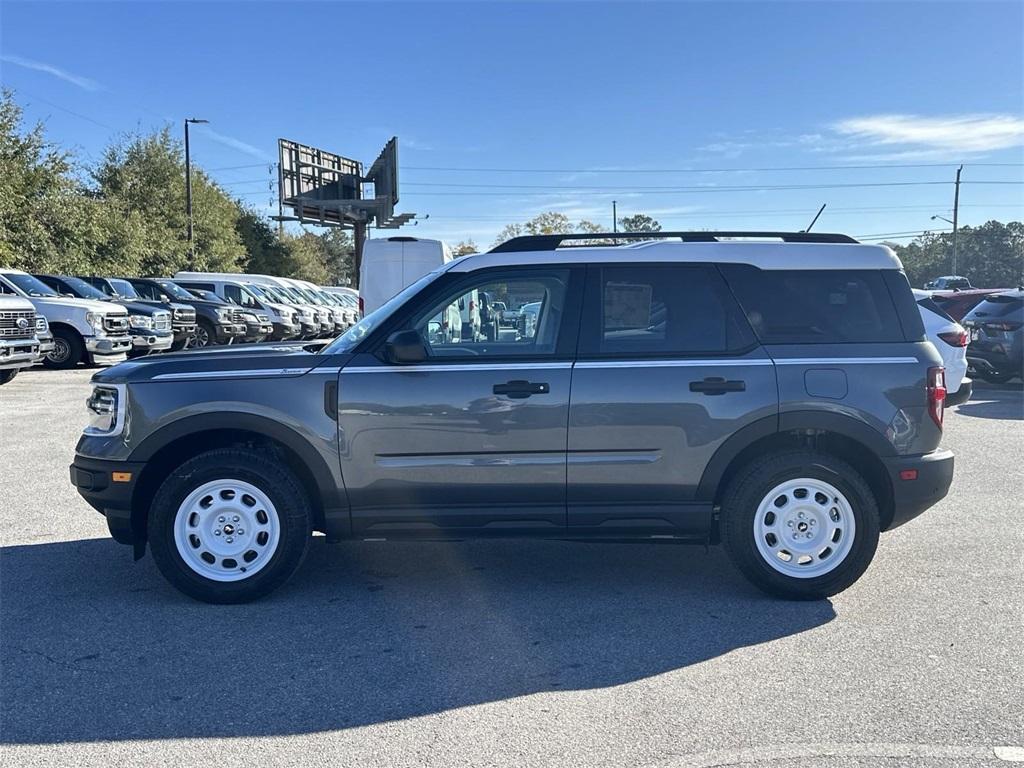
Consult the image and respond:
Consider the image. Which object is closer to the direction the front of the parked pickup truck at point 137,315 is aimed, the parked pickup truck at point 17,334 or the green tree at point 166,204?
the parked pickup truck

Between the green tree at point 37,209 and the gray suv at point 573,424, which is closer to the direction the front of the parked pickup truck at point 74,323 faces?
the gray suv

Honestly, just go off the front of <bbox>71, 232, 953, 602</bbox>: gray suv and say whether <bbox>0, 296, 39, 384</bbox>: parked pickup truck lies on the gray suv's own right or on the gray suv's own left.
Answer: on the gray suv's own right

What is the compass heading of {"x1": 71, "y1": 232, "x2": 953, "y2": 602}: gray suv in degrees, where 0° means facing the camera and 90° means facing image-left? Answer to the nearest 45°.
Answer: approximately 90°

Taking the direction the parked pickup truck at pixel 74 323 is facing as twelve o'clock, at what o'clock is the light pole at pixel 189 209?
The light pole is roughly at 8 o'clock from the parked pickup truck.

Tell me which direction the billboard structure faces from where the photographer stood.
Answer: facing away from the viewer

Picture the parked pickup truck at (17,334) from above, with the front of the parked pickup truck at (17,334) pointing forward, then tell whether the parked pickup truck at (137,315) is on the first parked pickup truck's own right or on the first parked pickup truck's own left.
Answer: on the first parked pickup truck's own left

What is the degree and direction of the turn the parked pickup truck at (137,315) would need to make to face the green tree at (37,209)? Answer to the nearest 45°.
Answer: approximately 135° to its left
